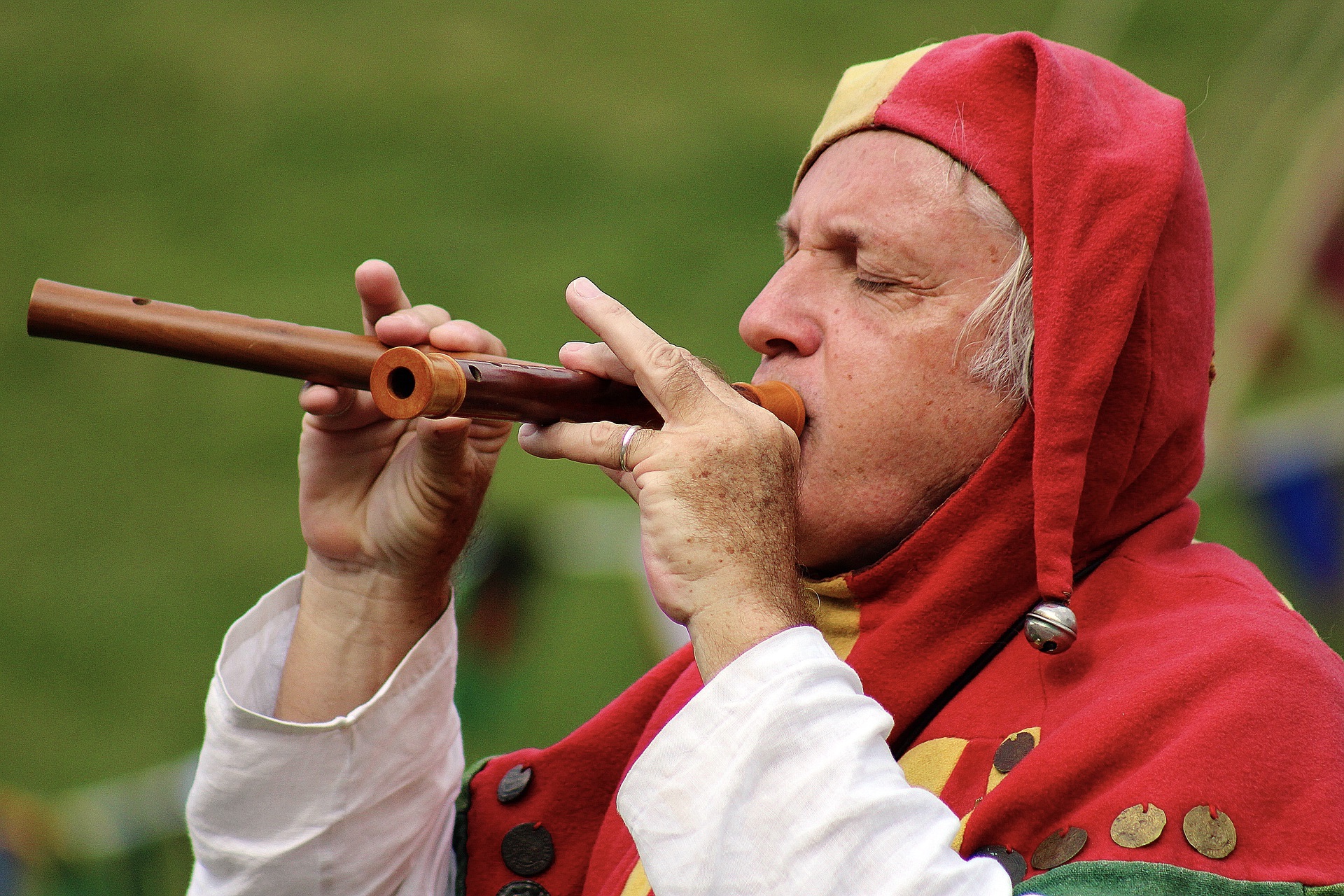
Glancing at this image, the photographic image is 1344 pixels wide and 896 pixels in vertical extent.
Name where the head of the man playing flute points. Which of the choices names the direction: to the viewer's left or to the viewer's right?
to the viewer's left

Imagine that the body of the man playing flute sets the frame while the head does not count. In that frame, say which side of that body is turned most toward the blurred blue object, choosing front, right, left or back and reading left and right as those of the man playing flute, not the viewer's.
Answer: back

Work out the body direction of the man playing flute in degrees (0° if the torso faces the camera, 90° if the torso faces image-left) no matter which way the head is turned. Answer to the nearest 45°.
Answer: approximately 45°
